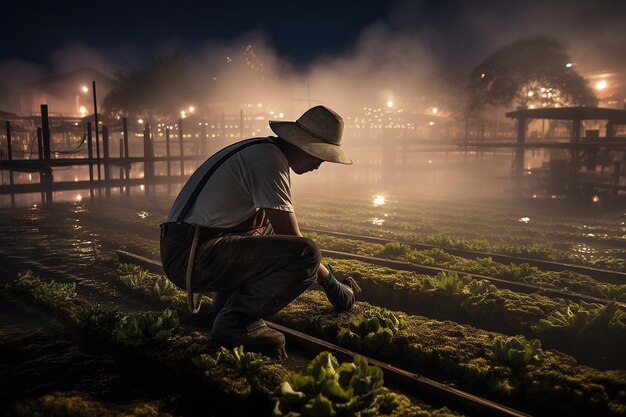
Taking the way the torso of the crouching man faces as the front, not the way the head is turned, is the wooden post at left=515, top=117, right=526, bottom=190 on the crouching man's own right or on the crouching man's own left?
on the crouching man's own left

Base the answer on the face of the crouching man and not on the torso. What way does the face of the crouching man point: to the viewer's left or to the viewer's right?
to the viewer's right

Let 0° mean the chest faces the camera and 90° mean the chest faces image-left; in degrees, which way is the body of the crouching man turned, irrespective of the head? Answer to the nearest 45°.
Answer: approximately 270°

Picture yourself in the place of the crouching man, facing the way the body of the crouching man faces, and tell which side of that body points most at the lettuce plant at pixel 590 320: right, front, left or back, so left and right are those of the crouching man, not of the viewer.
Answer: front

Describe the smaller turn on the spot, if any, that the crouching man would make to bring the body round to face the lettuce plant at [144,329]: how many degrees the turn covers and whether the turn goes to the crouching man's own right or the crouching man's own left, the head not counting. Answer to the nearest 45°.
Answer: approximately 135° to the crouching man's own left

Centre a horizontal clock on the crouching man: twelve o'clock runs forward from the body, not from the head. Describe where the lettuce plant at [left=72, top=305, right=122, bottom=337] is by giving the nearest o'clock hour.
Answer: The lettuce plant is roughly at 7 o'clock from the crouching man.

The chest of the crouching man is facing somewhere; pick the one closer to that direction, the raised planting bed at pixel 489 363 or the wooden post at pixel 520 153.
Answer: the raised planting bed

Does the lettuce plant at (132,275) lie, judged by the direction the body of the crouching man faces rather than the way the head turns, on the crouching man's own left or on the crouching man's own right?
on the crouching man's own left

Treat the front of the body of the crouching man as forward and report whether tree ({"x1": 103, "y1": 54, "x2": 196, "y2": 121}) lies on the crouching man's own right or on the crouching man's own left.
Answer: on the crouching man's own left

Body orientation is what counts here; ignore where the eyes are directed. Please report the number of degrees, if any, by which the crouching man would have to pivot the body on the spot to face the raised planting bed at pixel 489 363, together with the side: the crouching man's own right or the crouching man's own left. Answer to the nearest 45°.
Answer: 0° — they already face it

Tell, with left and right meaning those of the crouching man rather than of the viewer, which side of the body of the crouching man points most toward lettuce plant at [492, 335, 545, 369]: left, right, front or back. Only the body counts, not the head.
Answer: front
